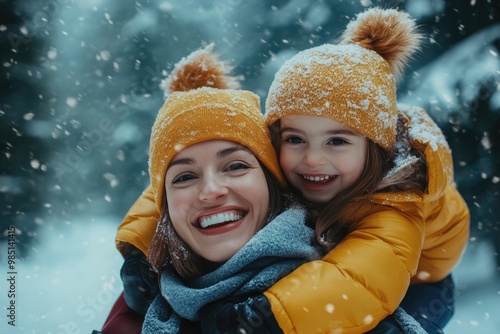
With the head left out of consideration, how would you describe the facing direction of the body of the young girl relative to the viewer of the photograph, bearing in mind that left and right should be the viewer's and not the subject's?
facing the viewer and to the left of the viewer
